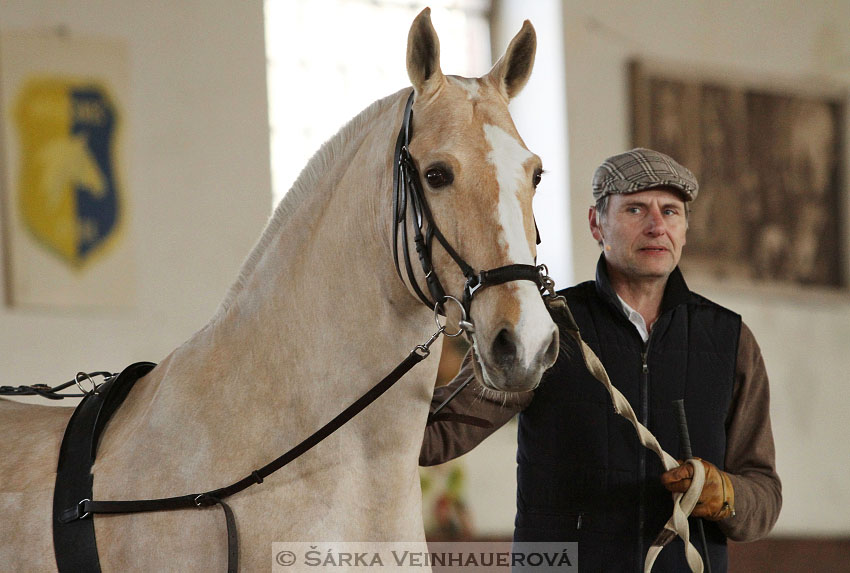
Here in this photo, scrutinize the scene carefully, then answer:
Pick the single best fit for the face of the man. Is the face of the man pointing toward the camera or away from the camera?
toward the camera

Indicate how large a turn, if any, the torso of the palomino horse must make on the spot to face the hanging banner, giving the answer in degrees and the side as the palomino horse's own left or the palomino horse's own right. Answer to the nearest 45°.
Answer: approximately 135° to the palomino horse's own left

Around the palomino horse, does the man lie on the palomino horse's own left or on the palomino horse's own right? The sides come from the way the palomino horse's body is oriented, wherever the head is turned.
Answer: on the palomino horse's own left

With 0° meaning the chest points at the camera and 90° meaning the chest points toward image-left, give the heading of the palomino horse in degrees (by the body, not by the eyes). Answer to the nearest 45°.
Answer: approximately 315°

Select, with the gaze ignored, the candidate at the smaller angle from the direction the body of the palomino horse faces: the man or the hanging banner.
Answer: the man
